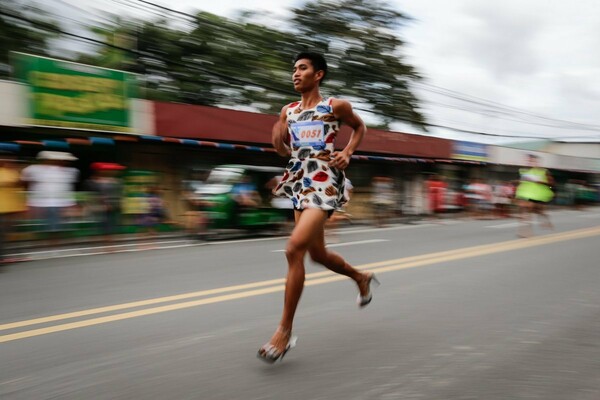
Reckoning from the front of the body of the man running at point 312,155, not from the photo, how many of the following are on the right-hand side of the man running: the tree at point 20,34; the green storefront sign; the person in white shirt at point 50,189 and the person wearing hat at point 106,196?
4

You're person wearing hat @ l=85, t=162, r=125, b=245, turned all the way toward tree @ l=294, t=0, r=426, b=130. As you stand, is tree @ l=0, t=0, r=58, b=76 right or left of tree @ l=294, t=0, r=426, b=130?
left

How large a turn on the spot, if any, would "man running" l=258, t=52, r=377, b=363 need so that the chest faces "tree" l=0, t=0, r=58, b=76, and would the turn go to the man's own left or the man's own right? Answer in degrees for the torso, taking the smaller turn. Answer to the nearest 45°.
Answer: approximately 90° to the man's own right

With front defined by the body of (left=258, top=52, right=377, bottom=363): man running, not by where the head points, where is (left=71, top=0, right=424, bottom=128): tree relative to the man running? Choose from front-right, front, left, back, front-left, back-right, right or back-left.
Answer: back-right

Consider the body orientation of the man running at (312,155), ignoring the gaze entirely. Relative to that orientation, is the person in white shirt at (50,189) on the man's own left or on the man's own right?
on the man's own right

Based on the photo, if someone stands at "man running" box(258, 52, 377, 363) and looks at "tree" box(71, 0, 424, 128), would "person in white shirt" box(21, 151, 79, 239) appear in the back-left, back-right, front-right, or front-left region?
front-left

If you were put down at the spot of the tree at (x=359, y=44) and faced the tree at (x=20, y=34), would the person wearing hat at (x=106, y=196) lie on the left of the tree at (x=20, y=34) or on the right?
left

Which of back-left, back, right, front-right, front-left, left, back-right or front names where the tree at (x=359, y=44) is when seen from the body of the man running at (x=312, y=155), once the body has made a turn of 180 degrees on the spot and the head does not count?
front-left

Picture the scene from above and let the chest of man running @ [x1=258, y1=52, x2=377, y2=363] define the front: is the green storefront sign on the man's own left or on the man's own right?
on the man's own right

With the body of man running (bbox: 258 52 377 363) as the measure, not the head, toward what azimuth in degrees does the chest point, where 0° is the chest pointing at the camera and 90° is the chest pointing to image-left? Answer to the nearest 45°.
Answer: approximately 45°

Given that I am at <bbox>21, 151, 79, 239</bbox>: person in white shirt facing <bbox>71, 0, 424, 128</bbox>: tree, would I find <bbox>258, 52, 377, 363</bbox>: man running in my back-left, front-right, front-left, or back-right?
back-right
